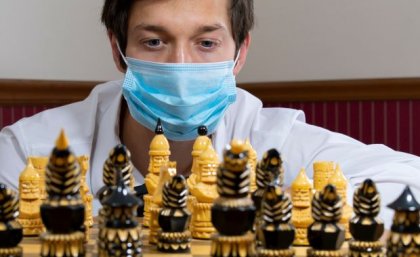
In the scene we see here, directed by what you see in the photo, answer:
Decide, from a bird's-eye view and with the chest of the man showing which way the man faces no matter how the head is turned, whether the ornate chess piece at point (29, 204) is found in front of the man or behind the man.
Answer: in front

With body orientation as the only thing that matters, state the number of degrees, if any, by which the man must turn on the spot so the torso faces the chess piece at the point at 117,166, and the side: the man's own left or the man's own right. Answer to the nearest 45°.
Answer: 0° — they already face it

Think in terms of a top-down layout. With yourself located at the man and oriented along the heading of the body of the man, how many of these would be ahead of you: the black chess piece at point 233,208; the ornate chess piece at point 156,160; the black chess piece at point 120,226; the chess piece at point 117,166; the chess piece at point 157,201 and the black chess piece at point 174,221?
6

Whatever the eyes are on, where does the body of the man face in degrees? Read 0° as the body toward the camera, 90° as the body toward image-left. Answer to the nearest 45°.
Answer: approximately 0°

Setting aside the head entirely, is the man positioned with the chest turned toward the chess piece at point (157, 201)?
yes

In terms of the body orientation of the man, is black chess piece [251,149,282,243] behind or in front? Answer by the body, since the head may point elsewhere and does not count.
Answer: in front

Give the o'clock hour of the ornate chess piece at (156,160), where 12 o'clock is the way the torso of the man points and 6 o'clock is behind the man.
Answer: The ornate chess piece is roughly at 12 o'clock from the man.

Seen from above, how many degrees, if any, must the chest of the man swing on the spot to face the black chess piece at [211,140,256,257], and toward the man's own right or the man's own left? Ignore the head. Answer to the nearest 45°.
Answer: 0° — they already face it

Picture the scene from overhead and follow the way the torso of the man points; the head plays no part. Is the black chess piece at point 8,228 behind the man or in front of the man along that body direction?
in front

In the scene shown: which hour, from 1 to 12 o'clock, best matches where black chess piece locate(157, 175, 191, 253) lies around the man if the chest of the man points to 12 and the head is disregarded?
The black chess piece is roughly at 12 o'clock from the man.

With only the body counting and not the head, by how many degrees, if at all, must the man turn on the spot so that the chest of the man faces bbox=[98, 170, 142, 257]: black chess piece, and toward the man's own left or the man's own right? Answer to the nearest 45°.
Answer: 0° — they already face it
